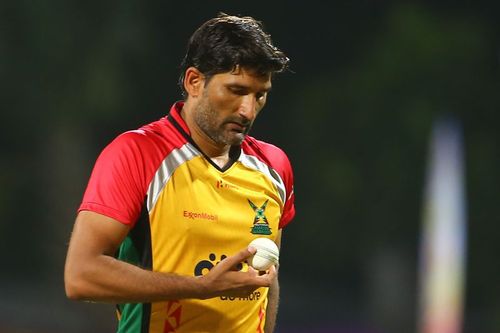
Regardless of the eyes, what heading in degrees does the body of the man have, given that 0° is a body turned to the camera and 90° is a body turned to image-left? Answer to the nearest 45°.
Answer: approximately 315°

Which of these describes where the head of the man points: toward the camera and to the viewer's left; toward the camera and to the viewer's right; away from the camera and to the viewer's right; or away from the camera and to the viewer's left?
toward the camera and to the viewer's right

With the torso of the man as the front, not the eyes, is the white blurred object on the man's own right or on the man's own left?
on the man's own left
